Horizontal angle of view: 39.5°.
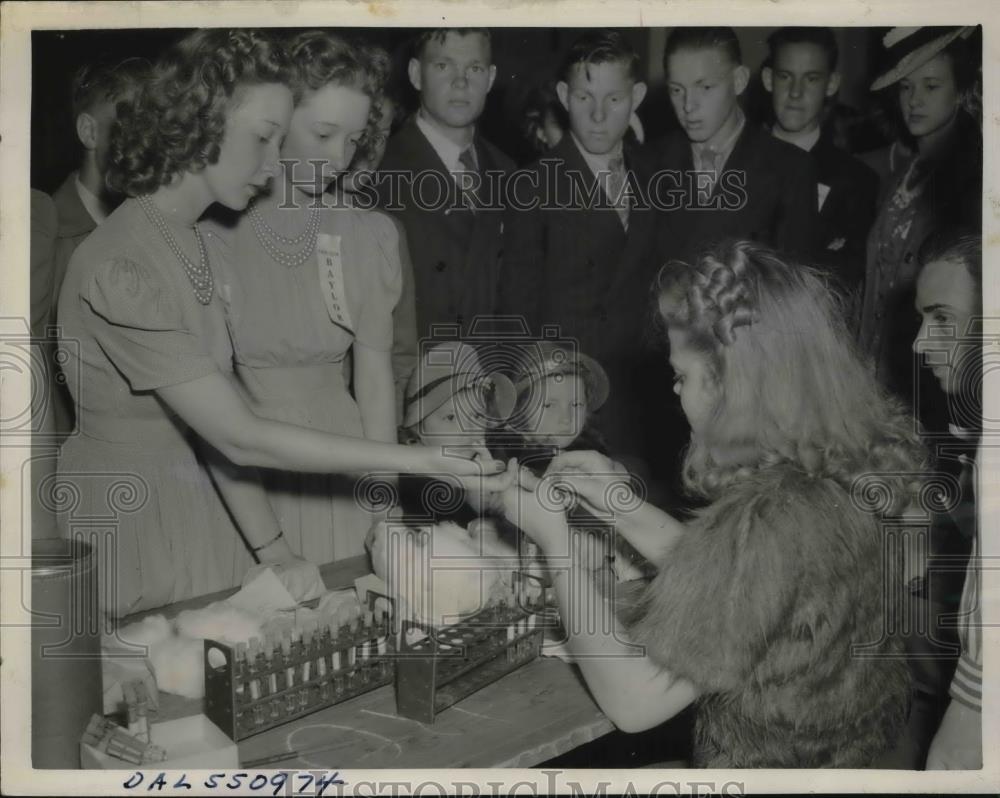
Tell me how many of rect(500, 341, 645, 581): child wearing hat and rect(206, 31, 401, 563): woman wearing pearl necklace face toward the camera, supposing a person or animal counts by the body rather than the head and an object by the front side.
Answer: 2

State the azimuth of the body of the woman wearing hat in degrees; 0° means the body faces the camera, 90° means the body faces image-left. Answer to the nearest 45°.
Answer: approximately 45°

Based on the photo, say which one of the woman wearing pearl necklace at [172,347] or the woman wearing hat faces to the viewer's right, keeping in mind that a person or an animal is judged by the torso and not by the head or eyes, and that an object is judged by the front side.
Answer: the woman wearing pearl necklace

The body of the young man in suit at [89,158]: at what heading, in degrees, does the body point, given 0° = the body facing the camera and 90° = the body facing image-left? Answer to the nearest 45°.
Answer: approximately 315°

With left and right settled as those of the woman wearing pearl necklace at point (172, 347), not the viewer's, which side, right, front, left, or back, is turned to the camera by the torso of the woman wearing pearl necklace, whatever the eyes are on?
right

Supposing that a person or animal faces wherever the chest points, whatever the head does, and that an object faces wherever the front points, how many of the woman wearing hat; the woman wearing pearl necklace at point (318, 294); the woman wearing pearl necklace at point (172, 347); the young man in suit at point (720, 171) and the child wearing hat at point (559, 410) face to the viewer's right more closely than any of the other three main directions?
1

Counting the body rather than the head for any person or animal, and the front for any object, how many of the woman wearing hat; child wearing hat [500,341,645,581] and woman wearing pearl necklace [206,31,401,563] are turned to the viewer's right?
0

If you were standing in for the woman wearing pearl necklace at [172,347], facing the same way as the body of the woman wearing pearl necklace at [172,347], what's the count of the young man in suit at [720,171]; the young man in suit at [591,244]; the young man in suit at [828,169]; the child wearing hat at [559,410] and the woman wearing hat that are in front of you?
5

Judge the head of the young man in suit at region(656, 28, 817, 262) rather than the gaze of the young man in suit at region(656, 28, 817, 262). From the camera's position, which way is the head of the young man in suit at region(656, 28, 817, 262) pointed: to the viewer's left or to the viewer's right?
to the viewer's left

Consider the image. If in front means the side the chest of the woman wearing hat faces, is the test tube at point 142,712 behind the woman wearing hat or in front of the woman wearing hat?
in front

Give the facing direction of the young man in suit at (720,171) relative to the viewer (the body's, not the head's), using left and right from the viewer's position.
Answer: facing the viewer and to the left of the viewer

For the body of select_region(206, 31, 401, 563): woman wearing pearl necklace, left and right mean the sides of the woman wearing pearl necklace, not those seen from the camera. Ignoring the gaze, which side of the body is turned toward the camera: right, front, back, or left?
front
